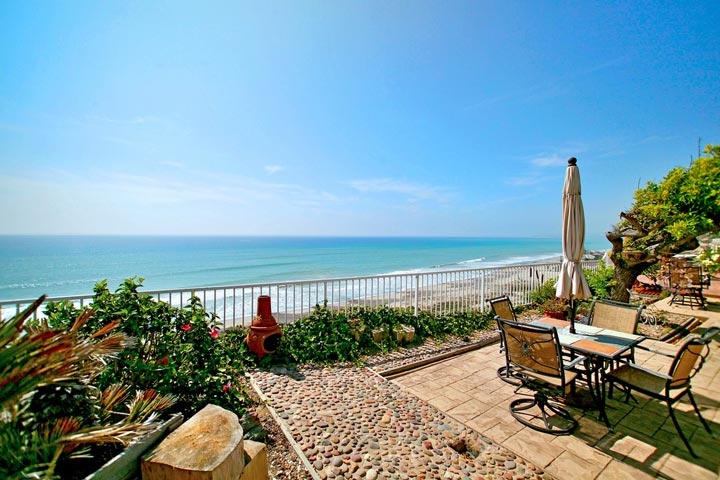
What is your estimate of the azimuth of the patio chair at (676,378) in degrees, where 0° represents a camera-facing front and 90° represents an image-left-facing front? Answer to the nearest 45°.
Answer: approximately 135°

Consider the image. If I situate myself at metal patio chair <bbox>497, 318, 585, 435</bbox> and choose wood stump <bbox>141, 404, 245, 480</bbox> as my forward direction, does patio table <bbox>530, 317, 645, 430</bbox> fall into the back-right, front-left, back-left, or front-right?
back-right

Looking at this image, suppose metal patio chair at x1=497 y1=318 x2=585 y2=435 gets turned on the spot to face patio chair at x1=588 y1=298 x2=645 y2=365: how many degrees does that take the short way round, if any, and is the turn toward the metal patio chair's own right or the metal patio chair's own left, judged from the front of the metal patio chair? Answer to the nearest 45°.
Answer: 0° — it already faces it

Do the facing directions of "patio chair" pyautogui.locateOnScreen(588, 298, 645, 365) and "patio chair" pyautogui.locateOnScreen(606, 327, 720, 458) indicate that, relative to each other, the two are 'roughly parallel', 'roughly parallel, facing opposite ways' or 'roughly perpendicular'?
roughly perpendicular

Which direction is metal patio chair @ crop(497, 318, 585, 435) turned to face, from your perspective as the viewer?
facing away from the viewer and to the right of the viewer

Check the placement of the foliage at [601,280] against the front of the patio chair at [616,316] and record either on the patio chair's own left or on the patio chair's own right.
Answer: on the patio chair's own right

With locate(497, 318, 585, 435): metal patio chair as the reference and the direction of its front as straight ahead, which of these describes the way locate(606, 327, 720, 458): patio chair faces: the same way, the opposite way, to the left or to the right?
to the left

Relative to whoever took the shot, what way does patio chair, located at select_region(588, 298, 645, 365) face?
facing the viewer and to the left of the viewer

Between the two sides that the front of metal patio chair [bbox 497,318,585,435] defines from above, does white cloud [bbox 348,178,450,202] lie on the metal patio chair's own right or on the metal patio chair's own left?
on the metal patio chair's own left

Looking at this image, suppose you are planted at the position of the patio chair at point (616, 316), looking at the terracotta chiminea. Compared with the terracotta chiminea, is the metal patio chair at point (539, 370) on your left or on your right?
left

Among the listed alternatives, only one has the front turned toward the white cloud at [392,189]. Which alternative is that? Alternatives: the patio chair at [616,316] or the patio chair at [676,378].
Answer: the patio chair at [676,378]

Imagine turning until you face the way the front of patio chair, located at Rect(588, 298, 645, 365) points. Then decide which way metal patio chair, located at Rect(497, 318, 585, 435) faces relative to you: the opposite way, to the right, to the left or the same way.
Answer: the opposite way

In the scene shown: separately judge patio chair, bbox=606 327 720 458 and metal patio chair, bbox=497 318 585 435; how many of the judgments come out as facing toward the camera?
0

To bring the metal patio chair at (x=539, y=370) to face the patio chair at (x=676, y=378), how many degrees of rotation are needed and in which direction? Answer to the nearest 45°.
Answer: approximately 45° to its right

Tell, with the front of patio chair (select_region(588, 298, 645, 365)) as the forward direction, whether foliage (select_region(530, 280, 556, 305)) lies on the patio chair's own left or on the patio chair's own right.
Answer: on the patio chair's own right

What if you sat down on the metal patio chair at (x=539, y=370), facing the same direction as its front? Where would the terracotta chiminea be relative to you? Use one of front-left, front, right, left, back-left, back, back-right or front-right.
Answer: back-left
